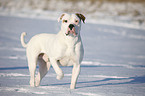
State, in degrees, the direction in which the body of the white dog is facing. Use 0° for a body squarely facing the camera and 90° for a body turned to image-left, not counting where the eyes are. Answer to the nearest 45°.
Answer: approximately 315°
